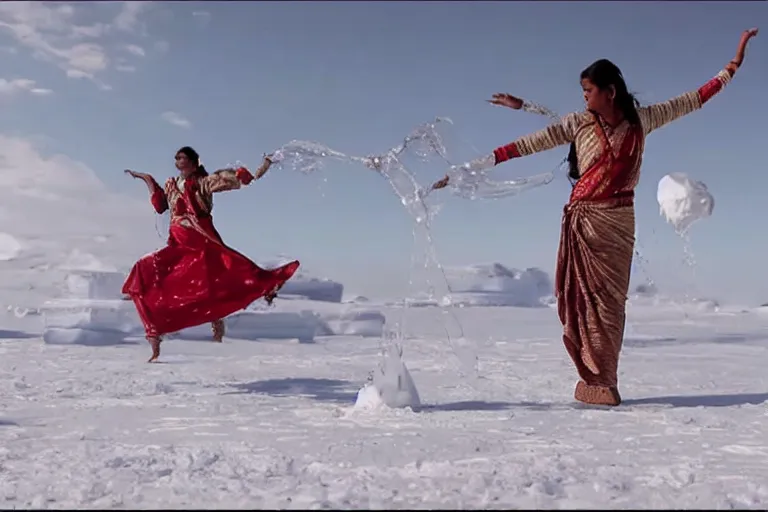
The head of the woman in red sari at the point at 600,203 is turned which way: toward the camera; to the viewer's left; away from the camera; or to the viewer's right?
to the viewer's left

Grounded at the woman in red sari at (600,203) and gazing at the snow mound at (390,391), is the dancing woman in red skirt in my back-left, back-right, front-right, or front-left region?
front-right

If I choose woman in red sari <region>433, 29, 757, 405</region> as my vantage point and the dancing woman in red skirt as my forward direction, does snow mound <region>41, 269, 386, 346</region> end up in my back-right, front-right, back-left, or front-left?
front-right

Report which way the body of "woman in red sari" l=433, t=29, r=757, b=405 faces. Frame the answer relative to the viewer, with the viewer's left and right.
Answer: facing the viewer and to the left of the viewer

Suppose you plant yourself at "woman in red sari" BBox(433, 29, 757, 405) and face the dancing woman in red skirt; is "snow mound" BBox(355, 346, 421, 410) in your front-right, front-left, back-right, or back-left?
front-left

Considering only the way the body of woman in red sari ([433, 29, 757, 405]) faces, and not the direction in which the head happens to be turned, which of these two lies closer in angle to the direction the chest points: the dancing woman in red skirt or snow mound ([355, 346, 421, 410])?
the snow mound

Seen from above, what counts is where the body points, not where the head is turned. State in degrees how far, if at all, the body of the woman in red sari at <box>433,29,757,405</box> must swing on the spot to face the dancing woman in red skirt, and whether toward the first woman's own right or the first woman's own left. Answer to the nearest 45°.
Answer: approximately 45° to the first woman's own right

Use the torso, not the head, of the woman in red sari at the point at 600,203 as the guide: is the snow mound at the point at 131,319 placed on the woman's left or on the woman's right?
on the woman's right
